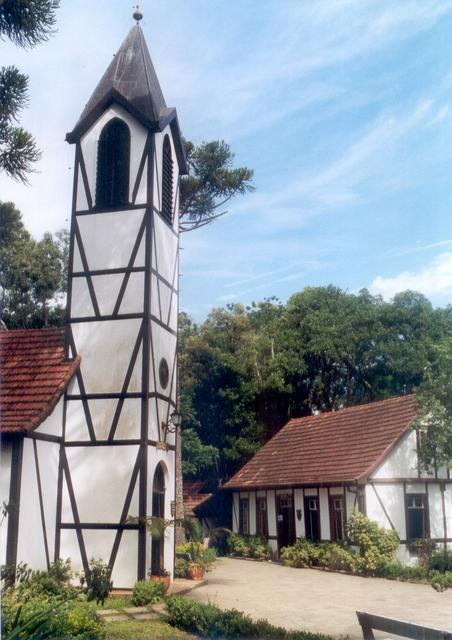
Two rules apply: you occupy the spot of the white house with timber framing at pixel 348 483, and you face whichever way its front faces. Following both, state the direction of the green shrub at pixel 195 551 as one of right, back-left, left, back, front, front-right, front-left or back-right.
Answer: front

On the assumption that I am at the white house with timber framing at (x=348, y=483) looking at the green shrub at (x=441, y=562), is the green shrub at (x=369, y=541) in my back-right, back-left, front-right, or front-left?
front-right

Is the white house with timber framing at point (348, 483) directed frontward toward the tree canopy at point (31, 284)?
no

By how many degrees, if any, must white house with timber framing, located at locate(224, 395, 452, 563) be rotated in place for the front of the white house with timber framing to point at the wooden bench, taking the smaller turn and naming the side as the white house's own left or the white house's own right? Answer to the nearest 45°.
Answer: approximately 45° to the white house's own left

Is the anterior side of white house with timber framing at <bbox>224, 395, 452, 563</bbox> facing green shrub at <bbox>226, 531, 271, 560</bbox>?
no

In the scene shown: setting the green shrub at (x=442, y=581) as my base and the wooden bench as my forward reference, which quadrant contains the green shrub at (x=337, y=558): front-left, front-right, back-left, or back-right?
back-right

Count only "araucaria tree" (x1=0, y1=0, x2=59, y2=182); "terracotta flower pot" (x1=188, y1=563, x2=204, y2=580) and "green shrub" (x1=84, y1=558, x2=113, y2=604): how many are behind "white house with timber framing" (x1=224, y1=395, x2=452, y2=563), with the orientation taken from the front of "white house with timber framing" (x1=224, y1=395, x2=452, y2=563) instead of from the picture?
0

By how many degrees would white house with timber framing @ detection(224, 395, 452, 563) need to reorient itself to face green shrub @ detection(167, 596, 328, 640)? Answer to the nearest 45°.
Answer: approximately 45° to its left

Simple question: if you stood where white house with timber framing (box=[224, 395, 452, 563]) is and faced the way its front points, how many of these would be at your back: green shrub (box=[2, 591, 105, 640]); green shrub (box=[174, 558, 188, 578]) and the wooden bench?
0

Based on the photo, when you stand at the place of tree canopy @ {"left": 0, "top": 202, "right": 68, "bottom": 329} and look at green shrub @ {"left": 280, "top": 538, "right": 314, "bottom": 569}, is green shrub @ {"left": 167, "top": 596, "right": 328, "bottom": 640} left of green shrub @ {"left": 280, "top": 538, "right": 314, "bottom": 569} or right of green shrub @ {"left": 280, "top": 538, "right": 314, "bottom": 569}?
right

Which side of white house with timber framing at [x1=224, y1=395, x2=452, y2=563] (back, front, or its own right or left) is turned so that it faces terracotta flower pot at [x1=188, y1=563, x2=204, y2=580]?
front

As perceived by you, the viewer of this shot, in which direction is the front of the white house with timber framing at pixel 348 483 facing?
facing the viewer and to the left of the viewer

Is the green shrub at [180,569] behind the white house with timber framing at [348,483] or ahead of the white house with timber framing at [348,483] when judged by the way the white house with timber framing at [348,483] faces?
ahead
